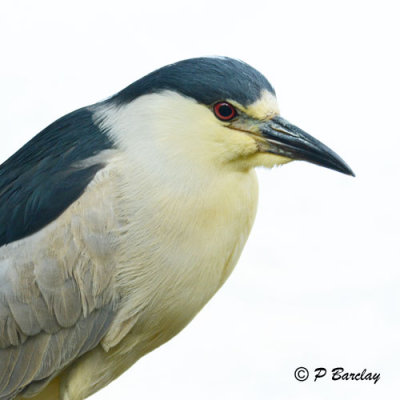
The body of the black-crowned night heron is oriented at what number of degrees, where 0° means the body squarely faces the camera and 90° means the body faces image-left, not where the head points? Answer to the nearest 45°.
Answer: approximately 270°
